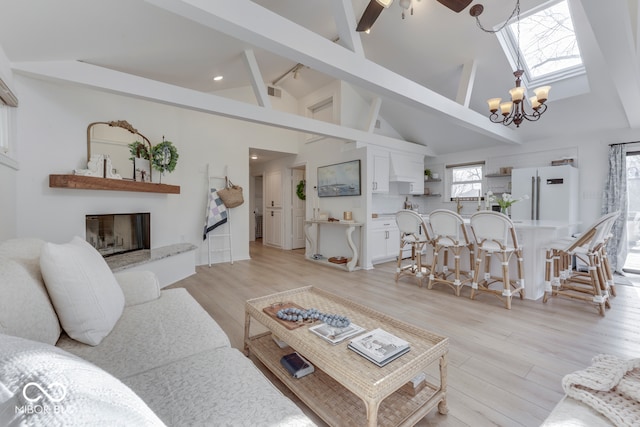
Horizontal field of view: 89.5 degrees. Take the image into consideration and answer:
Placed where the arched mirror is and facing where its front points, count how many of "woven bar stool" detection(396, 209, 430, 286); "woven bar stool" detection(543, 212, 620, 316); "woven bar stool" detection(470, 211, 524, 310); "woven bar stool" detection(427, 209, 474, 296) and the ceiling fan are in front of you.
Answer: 5

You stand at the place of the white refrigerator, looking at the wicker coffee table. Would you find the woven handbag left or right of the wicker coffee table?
right

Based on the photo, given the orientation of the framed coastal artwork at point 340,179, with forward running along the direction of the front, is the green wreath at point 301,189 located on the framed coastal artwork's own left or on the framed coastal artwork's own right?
on the framed coastal artwork's own right

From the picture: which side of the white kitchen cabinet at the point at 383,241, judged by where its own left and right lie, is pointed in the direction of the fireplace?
right

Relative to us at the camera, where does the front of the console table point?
facing the viewer and to the left of the viewer

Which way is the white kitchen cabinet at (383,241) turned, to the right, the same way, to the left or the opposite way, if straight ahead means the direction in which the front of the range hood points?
the same way

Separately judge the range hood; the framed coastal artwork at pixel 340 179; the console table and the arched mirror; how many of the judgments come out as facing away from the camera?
0

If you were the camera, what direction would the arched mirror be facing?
facing the viewer and to the right of the viewer

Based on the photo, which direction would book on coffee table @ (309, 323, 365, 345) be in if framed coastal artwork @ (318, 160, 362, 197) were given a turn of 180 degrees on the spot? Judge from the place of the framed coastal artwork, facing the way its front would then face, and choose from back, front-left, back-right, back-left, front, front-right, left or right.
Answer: back-right

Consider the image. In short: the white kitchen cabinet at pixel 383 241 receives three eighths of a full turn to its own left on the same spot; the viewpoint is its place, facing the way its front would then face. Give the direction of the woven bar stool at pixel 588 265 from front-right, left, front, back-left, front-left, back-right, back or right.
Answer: back-right

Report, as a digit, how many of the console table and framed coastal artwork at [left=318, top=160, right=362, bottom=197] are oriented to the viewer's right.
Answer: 0

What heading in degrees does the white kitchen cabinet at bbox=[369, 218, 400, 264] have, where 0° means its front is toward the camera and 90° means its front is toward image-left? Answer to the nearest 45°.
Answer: approximately 315°

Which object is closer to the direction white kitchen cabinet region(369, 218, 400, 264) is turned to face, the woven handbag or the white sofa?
the white sofa

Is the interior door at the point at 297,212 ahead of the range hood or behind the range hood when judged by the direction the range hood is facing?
behind
